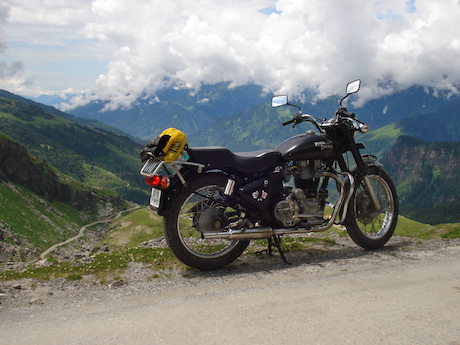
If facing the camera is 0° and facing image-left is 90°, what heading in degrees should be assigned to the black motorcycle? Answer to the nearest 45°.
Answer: approximately 225°
